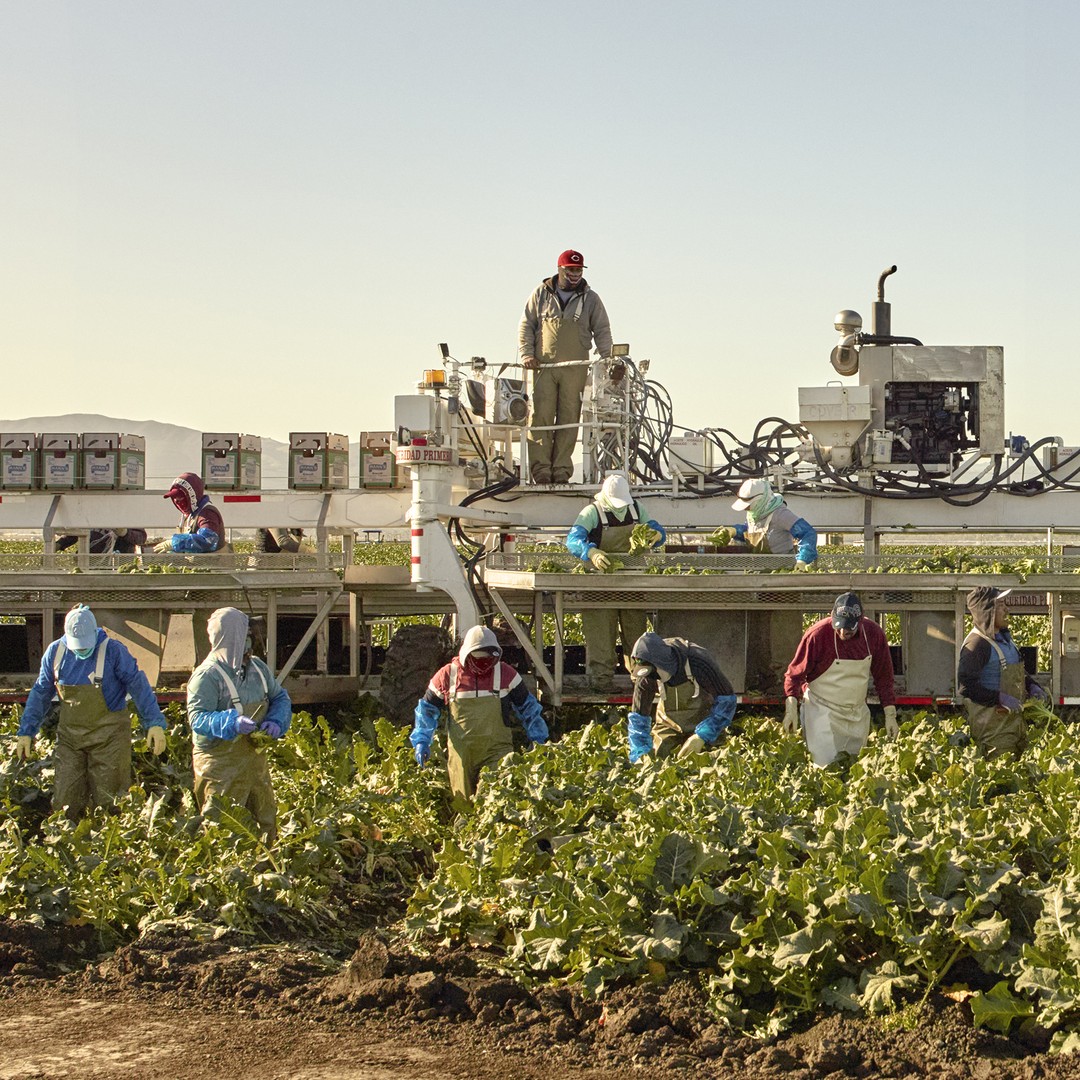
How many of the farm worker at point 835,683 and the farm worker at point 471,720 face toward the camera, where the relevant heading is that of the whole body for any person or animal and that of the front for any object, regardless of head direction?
2

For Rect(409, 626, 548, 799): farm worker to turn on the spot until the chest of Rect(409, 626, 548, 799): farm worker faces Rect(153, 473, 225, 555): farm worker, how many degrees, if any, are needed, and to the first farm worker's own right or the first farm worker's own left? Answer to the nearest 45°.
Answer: approximately 135° to the first farm worker's own right

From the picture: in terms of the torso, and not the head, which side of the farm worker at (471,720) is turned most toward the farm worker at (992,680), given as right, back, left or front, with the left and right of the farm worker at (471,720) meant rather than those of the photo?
left

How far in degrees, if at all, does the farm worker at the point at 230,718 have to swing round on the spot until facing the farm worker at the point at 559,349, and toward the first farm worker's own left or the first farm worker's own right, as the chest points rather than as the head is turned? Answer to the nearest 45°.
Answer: approximately 90° to the first farm worker's own left

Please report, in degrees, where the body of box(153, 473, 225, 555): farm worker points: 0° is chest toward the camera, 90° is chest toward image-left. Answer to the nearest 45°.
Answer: approximately 45°

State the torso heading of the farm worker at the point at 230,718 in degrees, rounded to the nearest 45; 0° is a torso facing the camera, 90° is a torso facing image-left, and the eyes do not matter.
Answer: approximately 315°

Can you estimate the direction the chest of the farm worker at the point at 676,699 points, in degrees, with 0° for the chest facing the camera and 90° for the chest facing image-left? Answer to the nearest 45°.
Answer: approximately 45°
